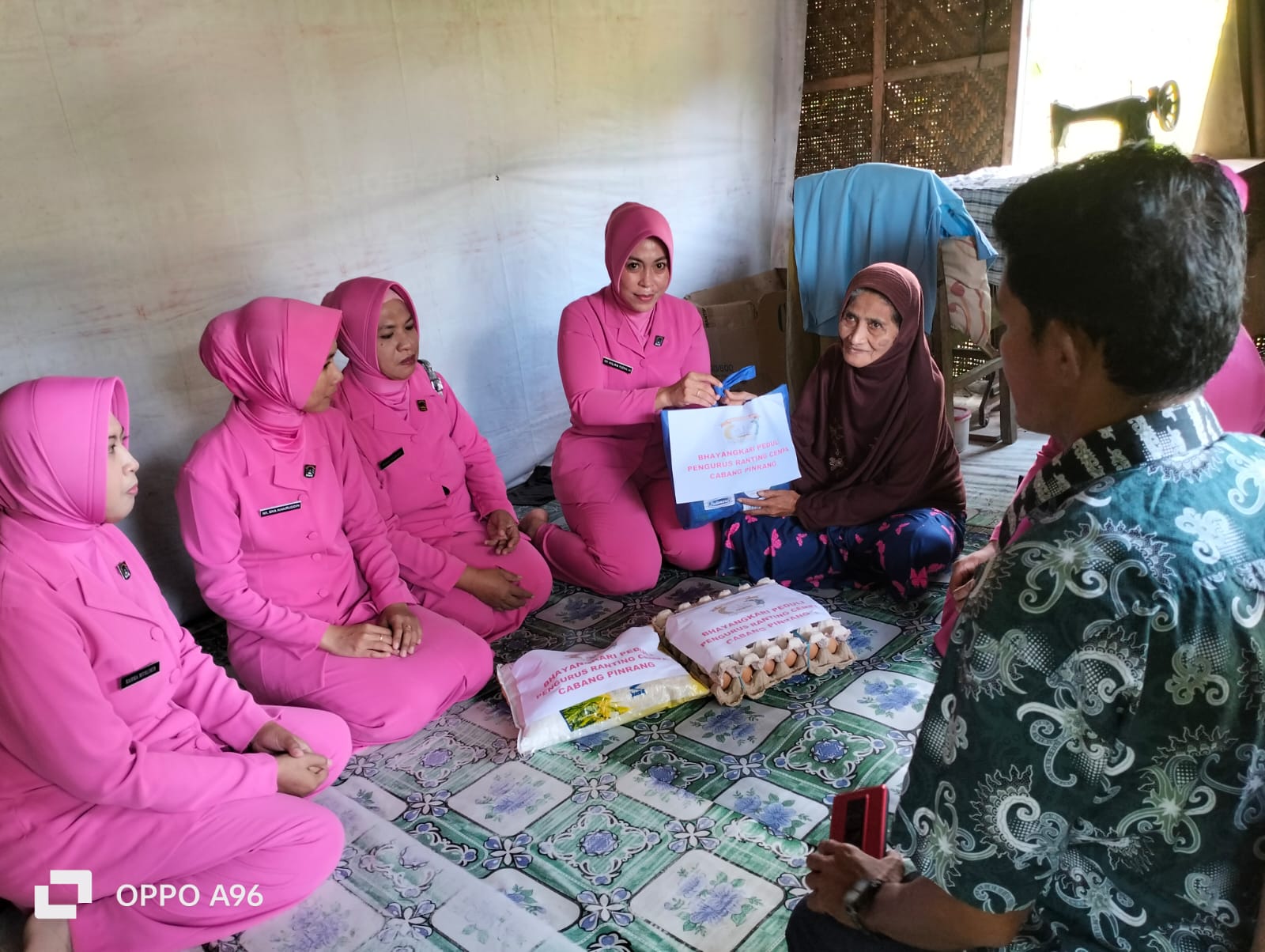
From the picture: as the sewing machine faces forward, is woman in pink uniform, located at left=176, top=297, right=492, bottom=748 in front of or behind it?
in front

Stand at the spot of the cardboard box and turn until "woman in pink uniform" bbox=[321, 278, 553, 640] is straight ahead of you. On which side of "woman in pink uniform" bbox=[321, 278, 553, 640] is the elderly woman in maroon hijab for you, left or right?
left

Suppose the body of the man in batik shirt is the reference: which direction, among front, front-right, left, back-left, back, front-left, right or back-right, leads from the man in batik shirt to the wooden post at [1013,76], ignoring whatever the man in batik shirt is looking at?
front-right

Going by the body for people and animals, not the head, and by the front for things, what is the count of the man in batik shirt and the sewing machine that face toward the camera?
1

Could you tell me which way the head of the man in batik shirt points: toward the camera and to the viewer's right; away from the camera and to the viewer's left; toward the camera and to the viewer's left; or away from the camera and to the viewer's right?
away from the camera and to the viewer's left

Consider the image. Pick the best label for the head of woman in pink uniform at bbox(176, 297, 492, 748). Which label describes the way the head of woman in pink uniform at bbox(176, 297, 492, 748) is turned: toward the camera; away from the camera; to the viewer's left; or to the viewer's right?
to the viewer's right

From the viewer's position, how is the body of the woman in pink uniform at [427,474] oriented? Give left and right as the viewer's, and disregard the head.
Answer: facing the viewer and to the right of the viewer

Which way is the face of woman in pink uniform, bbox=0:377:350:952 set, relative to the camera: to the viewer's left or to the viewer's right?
to the viewer's right

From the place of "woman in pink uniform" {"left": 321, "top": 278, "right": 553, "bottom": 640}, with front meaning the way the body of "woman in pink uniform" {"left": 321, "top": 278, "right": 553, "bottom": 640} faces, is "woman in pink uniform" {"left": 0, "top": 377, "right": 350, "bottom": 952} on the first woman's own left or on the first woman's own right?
on the first woman's own right

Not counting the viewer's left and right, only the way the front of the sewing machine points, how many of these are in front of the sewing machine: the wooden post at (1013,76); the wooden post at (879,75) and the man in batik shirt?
1

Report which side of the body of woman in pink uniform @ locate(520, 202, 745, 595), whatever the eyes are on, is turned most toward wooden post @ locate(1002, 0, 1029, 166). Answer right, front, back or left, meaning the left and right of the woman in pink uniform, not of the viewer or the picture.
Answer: left

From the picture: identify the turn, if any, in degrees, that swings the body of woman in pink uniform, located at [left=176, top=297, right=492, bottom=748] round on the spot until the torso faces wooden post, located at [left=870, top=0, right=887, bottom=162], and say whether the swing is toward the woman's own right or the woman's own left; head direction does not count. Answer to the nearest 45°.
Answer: approximately 90° to the woman's own left

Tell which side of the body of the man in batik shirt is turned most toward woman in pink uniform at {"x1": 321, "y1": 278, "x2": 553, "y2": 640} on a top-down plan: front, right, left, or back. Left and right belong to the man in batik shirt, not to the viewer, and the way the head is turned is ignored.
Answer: front

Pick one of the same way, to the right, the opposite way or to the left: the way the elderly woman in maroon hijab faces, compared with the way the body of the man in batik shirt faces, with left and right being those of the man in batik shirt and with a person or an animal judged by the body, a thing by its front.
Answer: to the left
